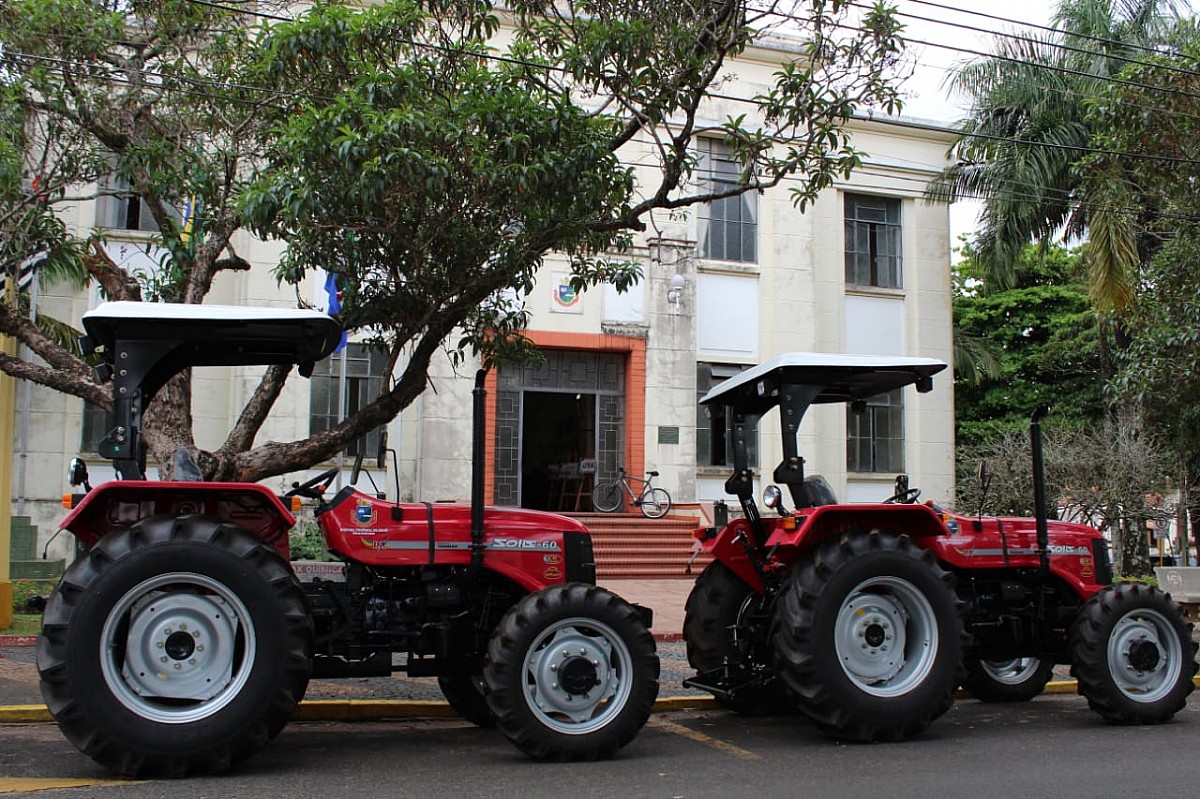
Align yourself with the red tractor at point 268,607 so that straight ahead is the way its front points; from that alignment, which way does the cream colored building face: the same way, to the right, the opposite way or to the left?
to the right

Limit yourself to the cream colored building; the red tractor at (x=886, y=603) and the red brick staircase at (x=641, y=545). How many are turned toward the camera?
2

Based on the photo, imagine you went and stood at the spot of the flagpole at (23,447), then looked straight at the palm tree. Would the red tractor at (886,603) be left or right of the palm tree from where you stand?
right

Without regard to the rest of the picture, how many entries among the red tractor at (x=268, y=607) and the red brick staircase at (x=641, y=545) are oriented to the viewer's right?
1

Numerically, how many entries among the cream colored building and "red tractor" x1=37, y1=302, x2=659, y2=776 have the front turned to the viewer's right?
1

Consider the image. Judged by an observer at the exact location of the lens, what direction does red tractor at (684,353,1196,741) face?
facing away from the viewer and to the right of the viewer

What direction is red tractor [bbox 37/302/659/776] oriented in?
to the viewer's right

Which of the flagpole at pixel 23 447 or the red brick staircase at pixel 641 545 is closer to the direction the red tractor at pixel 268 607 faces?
the red brick staircase

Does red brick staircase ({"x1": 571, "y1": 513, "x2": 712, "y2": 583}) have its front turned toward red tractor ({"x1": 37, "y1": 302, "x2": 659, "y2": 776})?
yes

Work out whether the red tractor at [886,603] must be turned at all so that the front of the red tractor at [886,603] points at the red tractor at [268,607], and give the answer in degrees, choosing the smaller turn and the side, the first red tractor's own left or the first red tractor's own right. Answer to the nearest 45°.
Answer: approximately 180°

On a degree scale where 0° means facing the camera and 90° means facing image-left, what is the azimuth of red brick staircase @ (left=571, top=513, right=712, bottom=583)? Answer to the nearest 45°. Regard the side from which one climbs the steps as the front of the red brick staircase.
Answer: approximately 0°
